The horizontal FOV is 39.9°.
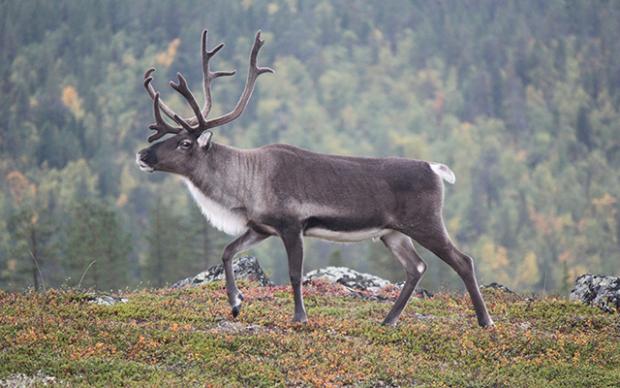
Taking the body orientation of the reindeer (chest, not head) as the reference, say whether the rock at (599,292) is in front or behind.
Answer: behind

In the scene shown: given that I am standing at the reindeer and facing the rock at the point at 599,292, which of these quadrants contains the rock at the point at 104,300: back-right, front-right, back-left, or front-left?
back-left

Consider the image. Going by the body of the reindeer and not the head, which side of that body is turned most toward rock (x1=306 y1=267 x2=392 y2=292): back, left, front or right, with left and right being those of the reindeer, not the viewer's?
right

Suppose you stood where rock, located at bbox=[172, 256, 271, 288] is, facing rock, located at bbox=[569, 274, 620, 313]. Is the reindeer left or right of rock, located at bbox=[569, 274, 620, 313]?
right

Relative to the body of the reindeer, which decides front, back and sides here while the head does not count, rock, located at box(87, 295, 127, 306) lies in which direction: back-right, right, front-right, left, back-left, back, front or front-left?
front

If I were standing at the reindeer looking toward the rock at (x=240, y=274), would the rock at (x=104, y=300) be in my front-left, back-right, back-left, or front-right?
front-left

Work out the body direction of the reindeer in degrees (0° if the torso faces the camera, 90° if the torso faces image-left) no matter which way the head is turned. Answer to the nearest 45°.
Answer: approximately 90°

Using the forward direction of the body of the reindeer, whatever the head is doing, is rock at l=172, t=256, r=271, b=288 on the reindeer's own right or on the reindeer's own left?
on the reindeer's own right
